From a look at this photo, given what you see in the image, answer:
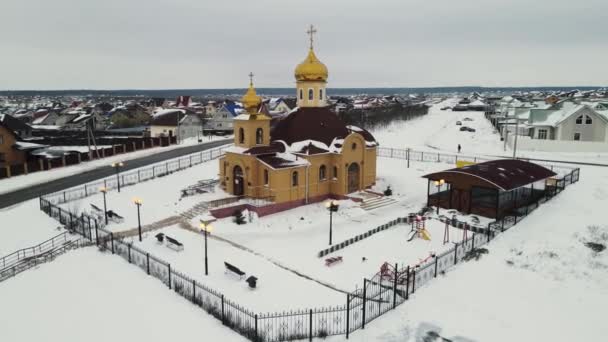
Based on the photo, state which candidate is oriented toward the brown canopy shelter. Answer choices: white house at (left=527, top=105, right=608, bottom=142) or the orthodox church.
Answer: the white house

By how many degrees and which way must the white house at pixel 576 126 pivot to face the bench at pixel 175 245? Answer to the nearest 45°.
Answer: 0° — it already faces it

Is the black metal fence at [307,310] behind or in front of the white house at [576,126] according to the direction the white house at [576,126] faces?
in front

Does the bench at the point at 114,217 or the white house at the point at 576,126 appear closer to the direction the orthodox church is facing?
the bench

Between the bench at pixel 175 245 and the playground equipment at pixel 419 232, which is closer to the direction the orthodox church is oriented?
the bench

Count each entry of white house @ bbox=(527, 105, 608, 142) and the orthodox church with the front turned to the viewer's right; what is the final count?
0

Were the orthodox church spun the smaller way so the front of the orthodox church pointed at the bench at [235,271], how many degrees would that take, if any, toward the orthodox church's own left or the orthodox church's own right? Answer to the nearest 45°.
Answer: approximately 45° to the orthodox church's own left

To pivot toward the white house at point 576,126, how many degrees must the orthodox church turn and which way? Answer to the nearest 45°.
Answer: approximately 180°

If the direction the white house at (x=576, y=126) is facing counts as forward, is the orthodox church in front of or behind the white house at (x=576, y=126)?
in front

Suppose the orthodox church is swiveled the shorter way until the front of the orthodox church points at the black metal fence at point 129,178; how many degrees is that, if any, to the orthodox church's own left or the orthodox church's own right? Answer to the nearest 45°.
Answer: approximately 90° to the orthodox church's own right

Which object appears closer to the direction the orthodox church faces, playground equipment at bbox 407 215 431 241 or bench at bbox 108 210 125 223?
the bench

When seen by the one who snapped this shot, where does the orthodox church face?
facing the viewer and to the left of the viewer

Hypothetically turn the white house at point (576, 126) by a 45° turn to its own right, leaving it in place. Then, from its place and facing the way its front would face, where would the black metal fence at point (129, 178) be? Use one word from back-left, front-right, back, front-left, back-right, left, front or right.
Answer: front

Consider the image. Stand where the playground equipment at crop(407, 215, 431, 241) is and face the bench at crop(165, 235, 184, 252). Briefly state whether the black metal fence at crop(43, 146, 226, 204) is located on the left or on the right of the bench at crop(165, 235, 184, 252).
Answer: right
